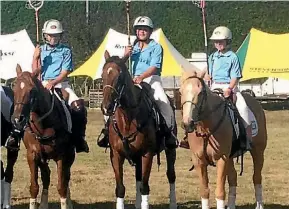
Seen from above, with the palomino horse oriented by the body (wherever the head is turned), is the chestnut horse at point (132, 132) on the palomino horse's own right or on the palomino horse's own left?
on the palomino horse's own right

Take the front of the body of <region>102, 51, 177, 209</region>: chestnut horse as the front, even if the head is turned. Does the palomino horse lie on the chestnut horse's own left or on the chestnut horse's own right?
on the chestnut horse's own left

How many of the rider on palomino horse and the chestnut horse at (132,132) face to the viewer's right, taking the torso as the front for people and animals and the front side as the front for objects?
0

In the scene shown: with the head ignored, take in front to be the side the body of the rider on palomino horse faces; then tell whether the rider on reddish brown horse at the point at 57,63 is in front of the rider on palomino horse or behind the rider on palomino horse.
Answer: in front

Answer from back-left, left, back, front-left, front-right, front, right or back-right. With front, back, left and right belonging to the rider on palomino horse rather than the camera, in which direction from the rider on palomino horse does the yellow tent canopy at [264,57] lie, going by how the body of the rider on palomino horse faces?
back-right

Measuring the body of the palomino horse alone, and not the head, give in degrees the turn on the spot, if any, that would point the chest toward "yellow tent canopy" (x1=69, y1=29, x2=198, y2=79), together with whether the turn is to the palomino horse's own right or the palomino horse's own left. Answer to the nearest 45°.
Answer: approximately 135° to the palomino horse's own right

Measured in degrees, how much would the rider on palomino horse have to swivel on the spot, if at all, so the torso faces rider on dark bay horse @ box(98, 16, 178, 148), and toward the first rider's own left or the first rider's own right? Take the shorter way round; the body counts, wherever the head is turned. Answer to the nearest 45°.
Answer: approximately 45° to the first rider's own right

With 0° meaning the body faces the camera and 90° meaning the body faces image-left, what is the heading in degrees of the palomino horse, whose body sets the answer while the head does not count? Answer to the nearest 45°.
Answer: approximately 45°

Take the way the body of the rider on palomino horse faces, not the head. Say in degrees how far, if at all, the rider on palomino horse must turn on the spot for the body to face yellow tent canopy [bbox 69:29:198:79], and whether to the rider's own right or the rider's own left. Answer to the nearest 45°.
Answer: approximately 135° to the rider's own right

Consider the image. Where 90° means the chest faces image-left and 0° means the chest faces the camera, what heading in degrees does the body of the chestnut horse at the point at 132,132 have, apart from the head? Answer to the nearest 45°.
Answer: approximately 45°

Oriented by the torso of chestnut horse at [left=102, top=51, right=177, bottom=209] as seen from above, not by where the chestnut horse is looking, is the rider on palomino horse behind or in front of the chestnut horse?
behind
